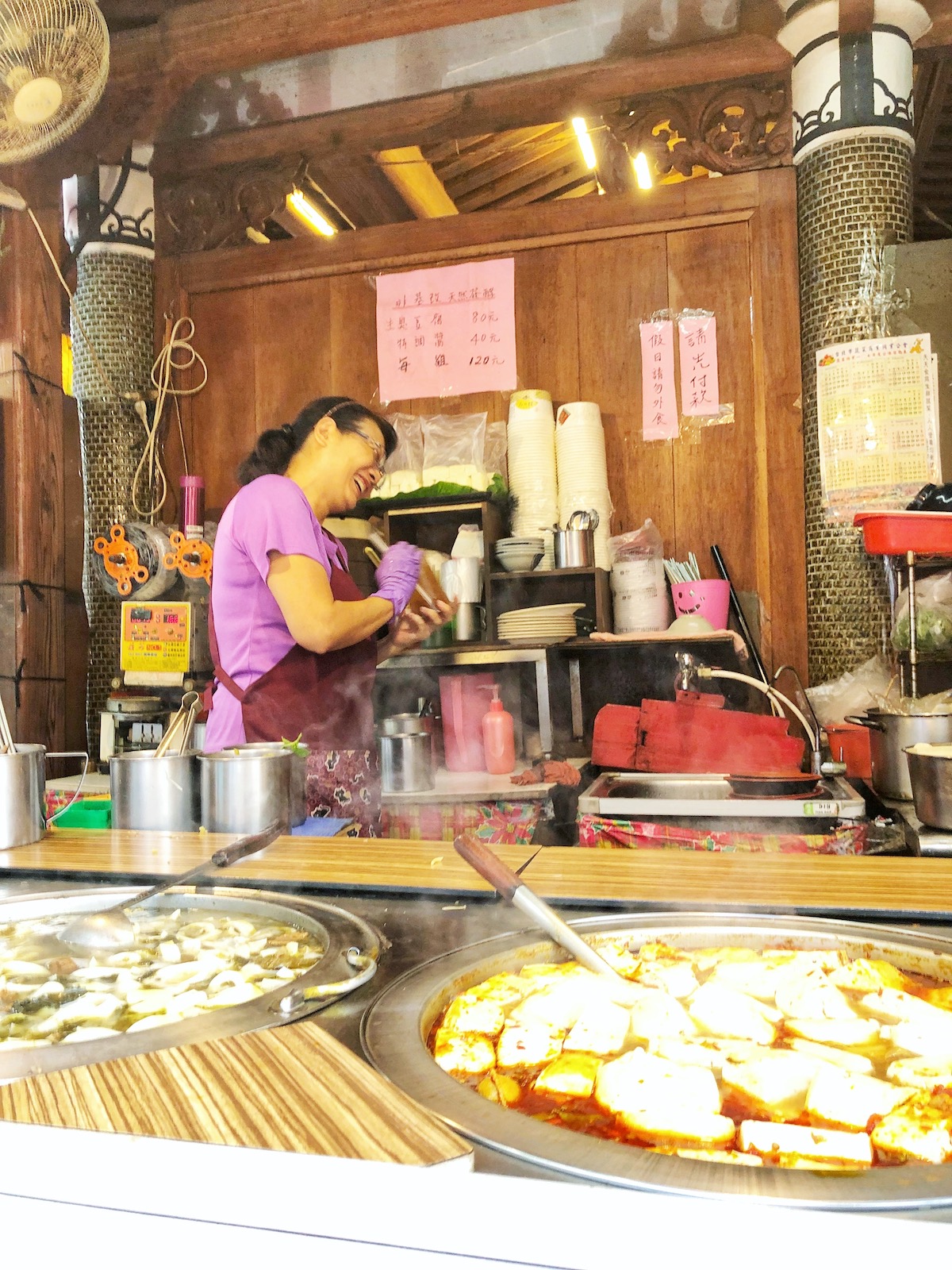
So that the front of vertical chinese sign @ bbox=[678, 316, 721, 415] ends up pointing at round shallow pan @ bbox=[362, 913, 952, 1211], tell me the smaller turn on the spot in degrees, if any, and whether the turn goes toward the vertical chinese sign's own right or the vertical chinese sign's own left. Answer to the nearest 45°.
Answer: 0° — it already faces it

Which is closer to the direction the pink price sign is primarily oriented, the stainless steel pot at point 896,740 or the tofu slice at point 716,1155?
the tofu slice

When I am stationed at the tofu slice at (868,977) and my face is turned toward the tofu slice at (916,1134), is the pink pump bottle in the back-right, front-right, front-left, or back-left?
back-right

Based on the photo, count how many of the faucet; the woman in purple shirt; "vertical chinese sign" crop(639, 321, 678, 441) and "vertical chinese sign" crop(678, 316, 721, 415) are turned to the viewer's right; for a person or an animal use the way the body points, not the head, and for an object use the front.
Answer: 1

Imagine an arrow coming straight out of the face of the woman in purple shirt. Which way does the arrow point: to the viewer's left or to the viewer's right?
to the viewer's right

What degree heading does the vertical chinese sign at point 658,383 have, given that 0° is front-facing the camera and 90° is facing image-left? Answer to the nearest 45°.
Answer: approximately 0°

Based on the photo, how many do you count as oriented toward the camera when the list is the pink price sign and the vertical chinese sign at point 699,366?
2

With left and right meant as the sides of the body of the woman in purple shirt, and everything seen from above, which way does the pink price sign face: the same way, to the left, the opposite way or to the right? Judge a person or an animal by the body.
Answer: to the right

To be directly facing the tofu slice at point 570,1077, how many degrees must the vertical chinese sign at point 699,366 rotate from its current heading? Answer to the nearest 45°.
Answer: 0° — it already faces it

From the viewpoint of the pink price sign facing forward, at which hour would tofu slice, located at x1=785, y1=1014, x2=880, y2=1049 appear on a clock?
The tofu slice is roughly at 12 o'clock from the pink price sign.

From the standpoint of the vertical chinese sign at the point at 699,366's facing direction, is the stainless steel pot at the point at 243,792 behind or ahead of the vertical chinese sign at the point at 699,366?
ahead

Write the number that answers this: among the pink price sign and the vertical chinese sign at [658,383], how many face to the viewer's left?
0

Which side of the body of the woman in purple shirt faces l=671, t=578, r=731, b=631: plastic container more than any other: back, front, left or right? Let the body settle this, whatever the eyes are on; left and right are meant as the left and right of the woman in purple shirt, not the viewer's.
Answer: front

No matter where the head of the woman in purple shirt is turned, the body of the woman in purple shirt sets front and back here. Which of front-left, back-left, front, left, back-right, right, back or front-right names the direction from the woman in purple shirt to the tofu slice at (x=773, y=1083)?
right

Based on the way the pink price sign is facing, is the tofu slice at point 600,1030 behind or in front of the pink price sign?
in front
